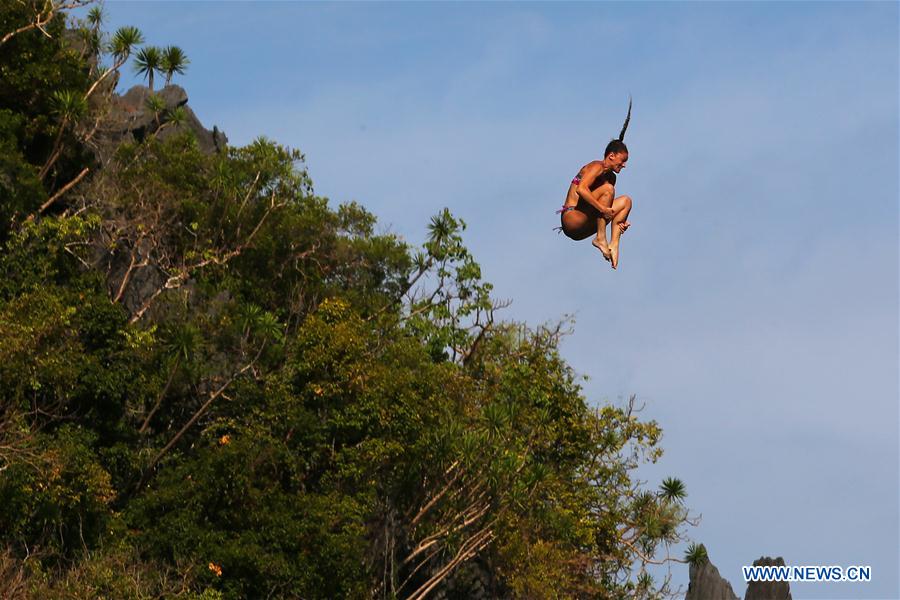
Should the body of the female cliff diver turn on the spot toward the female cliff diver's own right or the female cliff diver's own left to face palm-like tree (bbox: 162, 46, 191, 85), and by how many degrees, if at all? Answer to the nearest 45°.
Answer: approximately 135° to the female cliff diver's own left

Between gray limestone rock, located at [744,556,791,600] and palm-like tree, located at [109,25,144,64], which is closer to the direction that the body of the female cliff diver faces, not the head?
the gray limestone rock

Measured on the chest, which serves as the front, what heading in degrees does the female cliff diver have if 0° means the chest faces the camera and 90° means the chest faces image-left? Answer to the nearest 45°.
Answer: approximately 270°

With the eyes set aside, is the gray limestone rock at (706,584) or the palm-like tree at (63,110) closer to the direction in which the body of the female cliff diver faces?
the gray limestone rock

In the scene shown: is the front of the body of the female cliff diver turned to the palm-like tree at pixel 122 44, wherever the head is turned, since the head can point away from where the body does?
no

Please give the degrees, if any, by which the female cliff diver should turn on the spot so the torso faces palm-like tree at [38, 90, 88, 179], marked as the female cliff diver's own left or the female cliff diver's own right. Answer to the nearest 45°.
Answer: approximately 135° to the female cliff diver's own left

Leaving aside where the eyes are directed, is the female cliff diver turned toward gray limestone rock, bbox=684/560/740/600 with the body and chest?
no

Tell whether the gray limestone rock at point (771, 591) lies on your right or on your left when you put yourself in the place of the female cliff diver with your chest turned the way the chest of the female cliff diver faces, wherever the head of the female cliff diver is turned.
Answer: on your left

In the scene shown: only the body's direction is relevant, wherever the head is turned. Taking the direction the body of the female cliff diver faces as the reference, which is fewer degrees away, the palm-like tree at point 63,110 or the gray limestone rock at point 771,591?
the gray limestone rock
